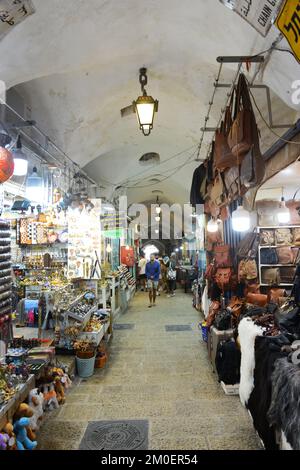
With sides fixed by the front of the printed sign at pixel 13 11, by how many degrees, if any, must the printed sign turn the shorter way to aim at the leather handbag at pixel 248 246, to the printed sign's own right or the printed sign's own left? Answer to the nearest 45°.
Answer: approximately 135° to the printed sign's own left

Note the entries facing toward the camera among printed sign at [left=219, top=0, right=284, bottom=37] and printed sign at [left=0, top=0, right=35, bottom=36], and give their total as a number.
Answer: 2

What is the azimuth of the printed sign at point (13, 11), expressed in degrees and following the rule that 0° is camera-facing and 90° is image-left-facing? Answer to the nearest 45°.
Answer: approximately 0°

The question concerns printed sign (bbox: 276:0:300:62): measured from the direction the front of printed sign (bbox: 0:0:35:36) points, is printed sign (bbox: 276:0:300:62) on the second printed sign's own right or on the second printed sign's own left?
on the second printed sign's own left

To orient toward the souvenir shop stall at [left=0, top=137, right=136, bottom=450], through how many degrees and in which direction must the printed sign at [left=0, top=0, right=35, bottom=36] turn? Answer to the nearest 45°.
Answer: approximately 180°

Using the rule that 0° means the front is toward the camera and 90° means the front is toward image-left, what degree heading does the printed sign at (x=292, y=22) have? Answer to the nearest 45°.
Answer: approximately 45°
